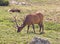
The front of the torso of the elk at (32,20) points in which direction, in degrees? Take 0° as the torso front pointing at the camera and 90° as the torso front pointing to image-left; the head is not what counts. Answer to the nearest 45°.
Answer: approximately 90°
